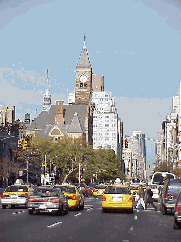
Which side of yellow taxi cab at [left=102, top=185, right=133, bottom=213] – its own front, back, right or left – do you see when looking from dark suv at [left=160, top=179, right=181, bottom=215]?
right

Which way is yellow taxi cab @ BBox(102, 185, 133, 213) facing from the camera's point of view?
away from the camera

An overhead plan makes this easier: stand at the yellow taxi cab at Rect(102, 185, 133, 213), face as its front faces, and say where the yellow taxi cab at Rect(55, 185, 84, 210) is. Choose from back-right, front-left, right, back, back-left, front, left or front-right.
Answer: front-left

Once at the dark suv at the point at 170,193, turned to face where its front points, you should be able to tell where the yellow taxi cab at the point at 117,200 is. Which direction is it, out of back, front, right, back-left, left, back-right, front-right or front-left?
left

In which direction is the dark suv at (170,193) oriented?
away from the camera

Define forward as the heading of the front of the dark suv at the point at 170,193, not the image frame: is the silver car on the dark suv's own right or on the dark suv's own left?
on the dark suv's own left
